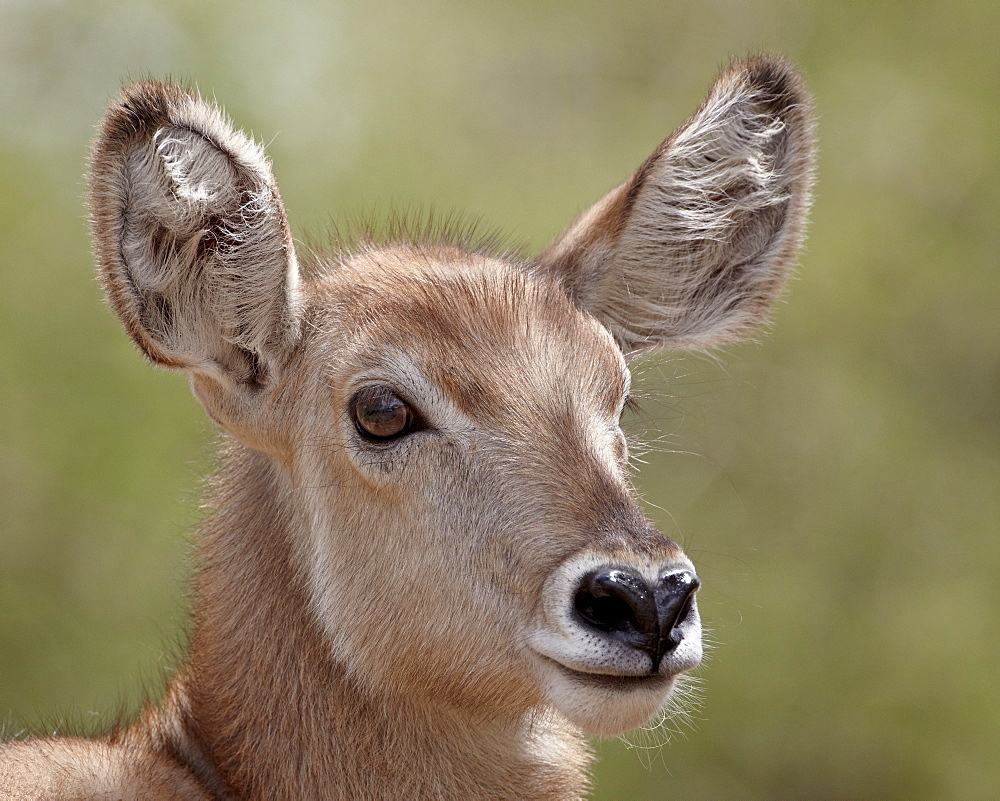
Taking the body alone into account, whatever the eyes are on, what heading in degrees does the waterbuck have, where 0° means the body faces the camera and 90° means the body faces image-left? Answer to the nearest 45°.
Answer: approximately 315°
